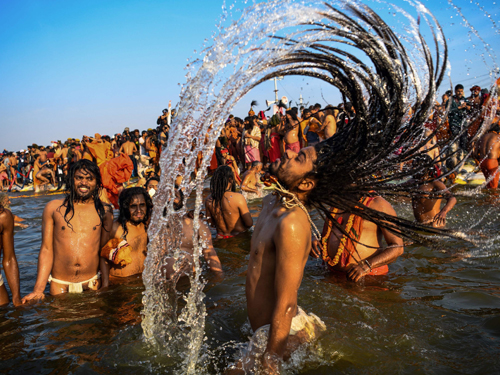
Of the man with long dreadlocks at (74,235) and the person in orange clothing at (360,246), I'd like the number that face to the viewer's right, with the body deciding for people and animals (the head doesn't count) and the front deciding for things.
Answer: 0

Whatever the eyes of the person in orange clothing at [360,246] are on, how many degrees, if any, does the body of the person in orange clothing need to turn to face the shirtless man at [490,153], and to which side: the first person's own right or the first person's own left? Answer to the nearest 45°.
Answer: approximately 180°

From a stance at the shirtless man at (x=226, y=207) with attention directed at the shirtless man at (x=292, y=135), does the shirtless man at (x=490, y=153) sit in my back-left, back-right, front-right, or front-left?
front-right

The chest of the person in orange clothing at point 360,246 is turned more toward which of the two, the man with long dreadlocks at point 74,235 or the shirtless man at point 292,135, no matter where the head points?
the man with long dreadlocks

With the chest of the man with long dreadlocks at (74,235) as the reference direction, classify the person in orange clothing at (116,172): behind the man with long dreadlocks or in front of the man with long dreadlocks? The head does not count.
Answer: behind

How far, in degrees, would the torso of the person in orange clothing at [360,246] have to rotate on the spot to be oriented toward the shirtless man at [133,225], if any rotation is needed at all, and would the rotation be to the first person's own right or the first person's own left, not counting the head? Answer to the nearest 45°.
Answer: approximately 45° to the first person's own right

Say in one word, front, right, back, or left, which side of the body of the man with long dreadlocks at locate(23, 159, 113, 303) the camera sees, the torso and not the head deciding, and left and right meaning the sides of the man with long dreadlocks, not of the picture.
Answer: front

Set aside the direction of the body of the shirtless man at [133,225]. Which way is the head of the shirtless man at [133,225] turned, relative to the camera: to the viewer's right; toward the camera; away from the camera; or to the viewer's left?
toward the camera

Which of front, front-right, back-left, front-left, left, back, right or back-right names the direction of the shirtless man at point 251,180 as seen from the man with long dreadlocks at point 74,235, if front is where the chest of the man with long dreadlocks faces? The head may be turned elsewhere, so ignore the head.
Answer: back-left

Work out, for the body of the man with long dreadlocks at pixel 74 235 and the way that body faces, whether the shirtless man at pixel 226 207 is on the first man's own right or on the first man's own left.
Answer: on the first man's own left

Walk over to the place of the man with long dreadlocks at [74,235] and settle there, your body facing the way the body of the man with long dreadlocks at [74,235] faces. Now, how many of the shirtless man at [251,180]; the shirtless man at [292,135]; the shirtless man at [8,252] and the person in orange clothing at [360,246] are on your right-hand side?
1

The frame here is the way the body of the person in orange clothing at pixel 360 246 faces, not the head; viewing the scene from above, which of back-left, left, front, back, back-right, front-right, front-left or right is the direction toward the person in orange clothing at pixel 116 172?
right

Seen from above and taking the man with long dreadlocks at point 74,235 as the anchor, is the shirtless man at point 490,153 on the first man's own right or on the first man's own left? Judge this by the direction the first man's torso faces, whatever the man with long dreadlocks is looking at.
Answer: on the first man's own left

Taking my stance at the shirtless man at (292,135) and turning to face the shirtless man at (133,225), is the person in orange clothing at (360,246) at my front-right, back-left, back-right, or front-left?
front-left

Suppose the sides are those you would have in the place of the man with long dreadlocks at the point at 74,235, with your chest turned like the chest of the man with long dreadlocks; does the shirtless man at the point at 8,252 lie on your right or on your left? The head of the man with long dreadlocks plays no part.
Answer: on your right
